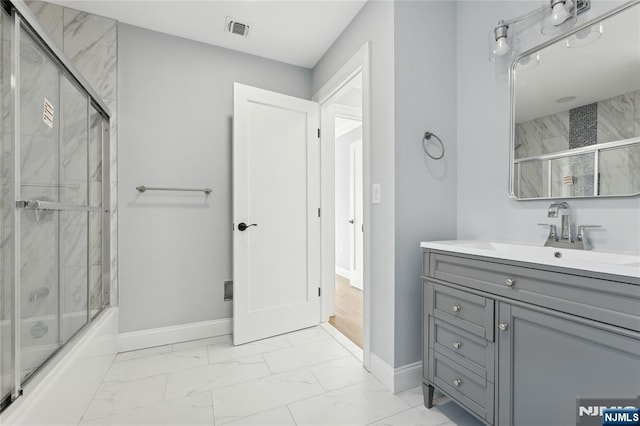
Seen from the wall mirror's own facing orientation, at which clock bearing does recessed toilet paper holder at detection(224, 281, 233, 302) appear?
The recessed toilet paper holder is roughly at 1 o'clock from the wall mirror.

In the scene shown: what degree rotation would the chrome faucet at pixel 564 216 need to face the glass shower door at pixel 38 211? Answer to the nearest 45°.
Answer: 0° — it already faces it

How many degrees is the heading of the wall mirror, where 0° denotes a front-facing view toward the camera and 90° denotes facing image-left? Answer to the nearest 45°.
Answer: approximately 45°

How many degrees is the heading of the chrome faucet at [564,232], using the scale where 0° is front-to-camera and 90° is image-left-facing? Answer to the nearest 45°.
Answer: approximately 45°

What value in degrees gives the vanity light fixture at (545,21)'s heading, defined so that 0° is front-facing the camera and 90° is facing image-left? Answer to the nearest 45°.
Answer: approximately 45°
